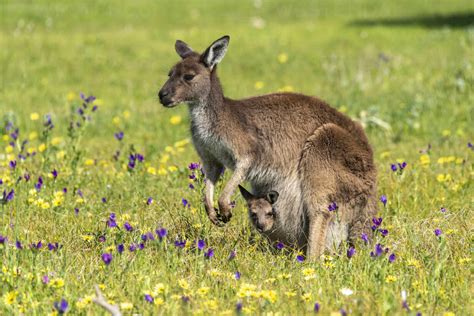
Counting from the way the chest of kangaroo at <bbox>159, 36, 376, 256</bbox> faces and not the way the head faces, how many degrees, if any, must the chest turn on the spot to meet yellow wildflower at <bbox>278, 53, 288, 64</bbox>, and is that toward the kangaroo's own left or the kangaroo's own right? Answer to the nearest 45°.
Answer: approximately 90° to the kangaroo's own right

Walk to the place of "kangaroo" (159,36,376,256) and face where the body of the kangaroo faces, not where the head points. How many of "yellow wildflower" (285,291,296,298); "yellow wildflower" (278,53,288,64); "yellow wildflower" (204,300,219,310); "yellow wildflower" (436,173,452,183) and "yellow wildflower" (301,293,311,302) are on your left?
3

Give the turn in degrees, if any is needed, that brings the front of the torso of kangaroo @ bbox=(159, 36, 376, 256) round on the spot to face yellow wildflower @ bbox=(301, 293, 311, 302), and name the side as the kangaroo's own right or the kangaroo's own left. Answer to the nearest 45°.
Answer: approximately 90° to the kangaroo's own left

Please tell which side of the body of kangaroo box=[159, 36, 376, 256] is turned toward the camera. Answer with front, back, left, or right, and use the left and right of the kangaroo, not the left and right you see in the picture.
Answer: left

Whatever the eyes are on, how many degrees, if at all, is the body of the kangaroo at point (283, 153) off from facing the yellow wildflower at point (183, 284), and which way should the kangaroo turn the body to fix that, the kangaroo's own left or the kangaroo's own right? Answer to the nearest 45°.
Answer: approximately 90° to the kangaroo's own left

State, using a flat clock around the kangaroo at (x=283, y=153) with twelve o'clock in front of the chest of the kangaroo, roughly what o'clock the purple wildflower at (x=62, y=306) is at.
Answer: The purple wildflower is roughly at 10 o'clock from the kangaroo.

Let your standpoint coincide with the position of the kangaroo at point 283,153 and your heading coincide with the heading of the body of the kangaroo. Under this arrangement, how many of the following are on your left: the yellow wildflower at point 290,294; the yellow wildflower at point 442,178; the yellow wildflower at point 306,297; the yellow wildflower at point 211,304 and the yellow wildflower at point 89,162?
3

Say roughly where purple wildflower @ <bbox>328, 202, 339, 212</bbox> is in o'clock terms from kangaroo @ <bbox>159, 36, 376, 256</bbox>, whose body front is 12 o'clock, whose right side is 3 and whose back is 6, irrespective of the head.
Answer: The purple wildflower is roughly at 8 o'clock from the kangaroo.

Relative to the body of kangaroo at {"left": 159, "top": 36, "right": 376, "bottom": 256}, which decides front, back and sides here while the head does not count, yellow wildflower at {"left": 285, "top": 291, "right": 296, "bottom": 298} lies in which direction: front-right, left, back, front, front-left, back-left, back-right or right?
left

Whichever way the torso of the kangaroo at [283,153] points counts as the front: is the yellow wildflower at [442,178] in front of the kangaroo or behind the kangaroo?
behind
